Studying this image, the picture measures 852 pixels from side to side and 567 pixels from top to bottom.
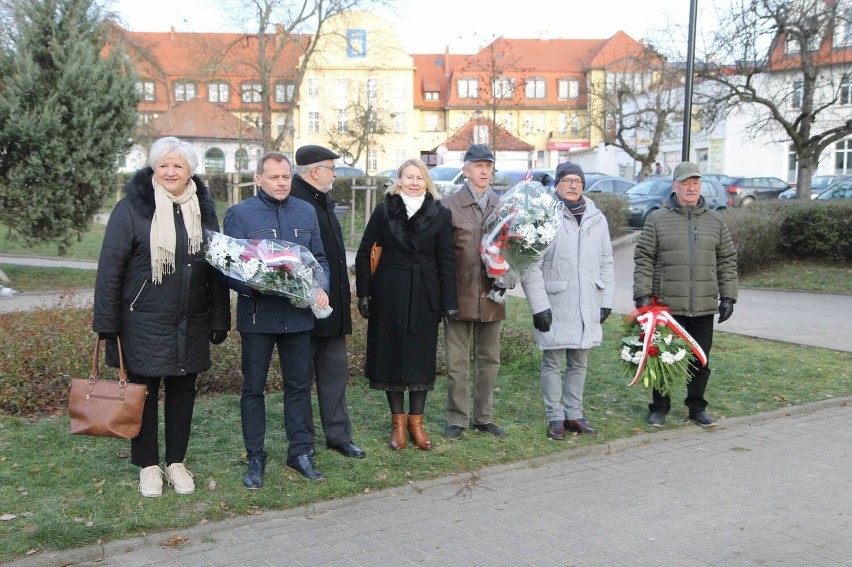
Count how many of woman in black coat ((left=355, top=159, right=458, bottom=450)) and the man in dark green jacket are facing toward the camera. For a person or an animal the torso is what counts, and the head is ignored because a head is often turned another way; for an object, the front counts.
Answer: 2

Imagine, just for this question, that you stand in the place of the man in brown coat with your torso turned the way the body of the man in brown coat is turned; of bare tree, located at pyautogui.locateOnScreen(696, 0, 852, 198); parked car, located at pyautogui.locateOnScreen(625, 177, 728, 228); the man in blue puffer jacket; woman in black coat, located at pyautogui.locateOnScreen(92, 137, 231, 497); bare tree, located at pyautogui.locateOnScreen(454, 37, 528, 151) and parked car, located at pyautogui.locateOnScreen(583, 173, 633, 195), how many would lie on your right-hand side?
2

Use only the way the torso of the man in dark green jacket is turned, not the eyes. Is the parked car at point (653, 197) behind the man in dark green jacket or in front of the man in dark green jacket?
behind

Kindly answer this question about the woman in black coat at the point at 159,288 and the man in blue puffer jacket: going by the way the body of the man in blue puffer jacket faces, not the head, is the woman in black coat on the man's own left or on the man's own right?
on the man's own right

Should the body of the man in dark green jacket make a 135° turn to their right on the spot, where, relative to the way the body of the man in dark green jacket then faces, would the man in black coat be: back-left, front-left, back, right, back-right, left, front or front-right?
left

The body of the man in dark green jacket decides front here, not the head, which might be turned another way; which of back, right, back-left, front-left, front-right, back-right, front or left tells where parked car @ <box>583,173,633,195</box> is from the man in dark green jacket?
back

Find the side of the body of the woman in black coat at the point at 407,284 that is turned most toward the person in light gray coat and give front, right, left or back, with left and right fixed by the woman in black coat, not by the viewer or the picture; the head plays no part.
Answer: left

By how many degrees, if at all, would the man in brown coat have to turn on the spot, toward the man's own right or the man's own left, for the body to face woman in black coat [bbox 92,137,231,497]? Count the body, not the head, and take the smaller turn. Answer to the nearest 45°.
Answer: approximately 90° to the man's own right

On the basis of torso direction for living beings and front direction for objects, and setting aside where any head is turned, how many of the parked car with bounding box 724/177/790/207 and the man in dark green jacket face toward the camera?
1
